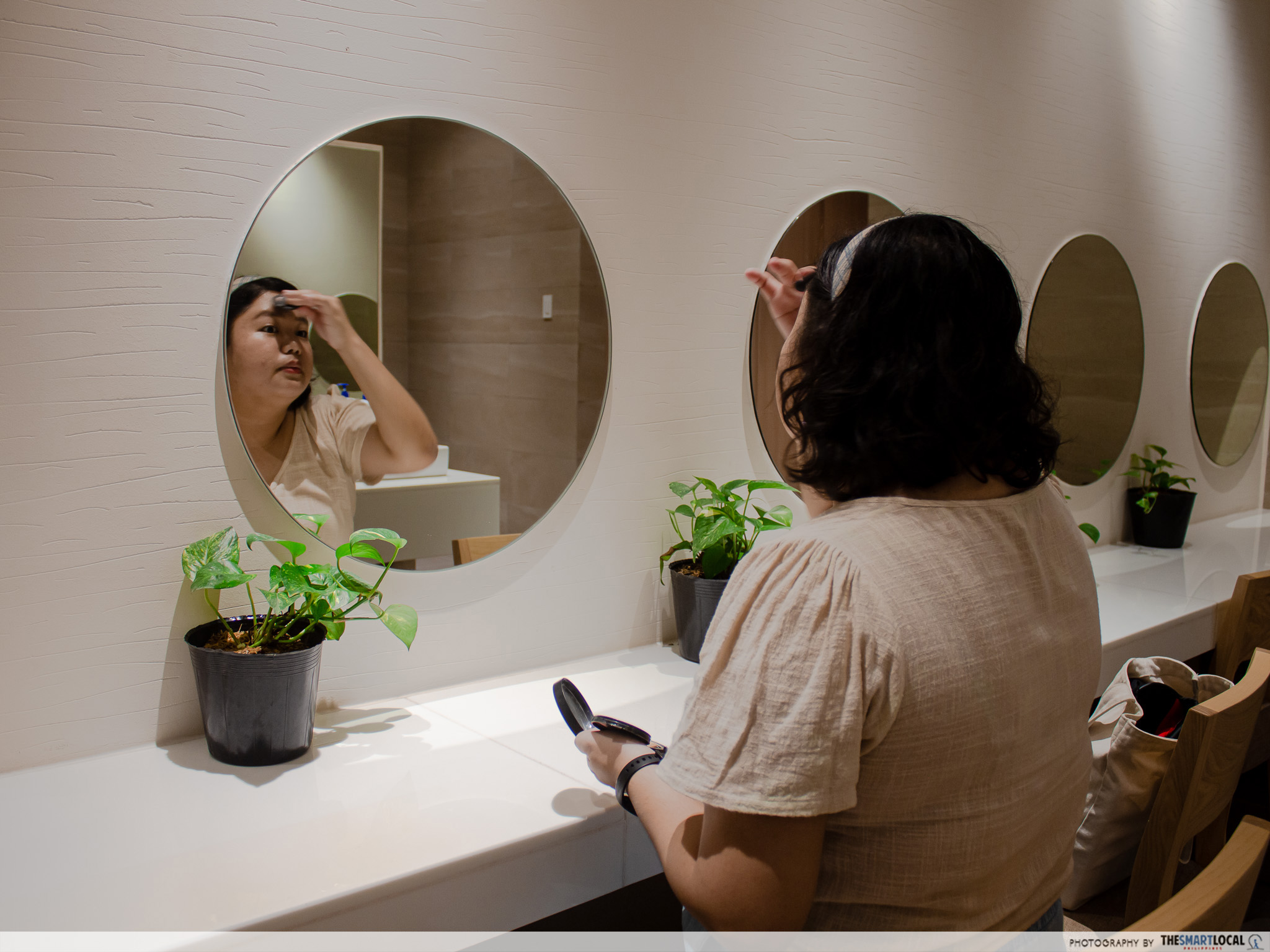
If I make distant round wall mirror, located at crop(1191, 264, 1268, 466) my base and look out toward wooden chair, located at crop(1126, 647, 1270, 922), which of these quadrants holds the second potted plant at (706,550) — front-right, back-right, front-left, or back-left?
front-right

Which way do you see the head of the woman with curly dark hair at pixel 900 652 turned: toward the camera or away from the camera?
away from the camera

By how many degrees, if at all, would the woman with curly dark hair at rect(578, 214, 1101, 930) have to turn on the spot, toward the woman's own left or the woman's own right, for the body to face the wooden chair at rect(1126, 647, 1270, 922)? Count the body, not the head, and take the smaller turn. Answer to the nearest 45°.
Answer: approximately 90° to the woman's own right

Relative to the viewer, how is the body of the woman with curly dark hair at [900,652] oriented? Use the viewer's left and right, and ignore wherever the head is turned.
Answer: facing away from the viewer and to the left of the viewer

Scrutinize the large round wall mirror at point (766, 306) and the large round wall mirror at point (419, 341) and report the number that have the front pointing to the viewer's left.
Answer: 0

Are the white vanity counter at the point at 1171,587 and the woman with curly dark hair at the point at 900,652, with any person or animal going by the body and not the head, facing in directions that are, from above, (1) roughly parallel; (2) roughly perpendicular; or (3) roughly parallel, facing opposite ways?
roughly parallel, facing opposite ways

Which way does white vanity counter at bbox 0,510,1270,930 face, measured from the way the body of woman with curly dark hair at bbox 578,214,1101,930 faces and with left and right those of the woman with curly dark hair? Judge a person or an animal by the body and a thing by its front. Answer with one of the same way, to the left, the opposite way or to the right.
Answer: the opposite way

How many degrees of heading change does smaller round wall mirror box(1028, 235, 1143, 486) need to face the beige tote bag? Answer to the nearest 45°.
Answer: approximately 45° to its right

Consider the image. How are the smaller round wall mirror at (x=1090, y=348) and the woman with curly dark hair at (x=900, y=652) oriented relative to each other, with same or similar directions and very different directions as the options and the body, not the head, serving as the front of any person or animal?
very different directions

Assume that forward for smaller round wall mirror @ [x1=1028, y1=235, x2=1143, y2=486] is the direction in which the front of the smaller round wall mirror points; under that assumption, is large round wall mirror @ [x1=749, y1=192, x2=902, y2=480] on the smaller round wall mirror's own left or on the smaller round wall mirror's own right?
on the smaller round wall mirror's own right

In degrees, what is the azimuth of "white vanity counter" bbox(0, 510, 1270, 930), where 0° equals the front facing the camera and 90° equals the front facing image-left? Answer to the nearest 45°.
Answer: approximately 315°
